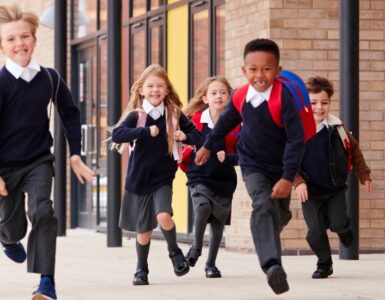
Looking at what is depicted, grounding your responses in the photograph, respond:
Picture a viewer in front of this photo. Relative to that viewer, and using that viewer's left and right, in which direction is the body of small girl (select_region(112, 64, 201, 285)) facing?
facing the viewer

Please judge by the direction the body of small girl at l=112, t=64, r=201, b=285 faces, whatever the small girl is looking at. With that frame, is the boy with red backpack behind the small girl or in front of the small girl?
in front

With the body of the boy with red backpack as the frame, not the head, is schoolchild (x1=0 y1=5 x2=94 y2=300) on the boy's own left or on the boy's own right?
on the boy's own right

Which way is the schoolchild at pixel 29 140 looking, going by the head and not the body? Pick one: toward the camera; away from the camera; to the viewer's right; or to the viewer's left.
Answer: toward the camera

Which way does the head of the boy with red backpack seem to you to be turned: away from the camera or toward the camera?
toward the camera

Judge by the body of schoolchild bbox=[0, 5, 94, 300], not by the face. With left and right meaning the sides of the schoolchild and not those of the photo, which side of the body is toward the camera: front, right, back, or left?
front

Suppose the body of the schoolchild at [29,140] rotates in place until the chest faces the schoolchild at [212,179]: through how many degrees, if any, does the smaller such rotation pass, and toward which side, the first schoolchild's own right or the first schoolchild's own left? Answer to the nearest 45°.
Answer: approximately 135° to the first schoolchild's own left

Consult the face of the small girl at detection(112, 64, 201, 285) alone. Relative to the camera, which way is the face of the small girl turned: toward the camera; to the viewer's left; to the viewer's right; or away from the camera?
toward the camera

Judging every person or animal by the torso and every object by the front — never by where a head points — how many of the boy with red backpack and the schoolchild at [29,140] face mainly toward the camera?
2

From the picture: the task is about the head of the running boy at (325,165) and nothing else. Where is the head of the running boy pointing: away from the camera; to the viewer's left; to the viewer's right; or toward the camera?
toward the camera

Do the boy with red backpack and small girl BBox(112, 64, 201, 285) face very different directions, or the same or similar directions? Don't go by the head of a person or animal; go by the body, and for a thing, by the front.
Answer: same or similar directions

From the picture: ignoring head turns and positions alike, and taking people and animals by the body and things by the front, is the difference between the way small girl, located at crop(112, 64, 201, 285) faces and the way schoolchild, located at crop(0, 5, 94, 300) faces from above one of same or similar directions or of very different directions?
same or similar directions

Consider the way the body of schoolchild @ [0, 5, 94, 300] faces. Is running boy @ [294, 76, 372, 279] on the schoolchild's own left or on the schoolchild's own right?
on the schoolchild's own left
